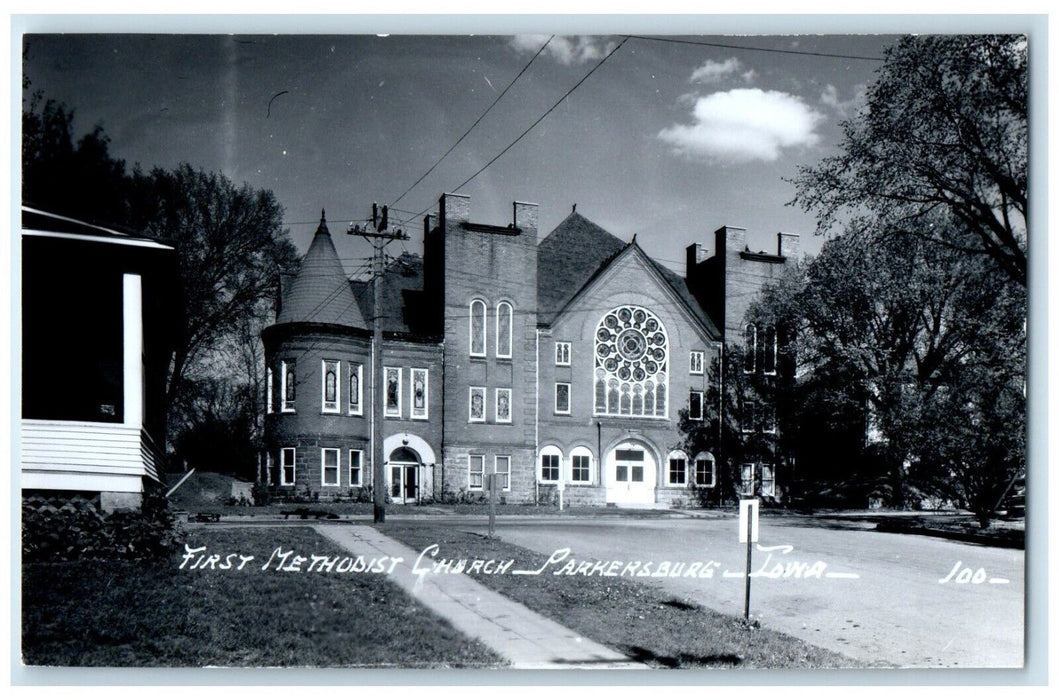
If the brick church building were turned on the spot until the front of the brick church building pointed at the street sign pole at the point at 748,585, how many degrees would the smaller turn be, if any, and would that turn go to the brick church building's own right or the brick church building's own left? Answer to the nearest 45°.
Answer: approximately 45° to the brick church building's own left

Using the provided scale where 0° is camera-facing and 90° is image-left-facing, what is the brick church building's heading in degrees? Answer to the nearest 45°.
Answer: approximately 0°
